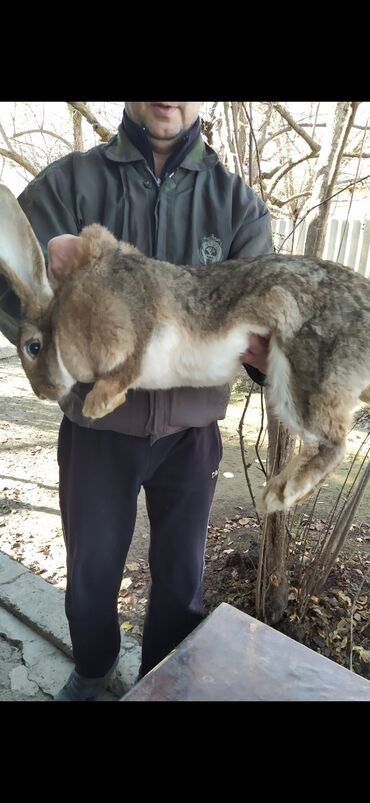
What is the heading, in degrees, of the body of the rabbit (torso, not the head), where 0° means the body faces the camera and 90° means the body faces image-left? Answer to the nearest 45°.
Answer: approximately 90°

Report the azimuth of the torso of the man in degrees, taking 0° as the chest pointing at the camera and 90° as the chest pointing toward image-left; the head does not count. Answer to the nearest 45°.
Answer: approximately 0°

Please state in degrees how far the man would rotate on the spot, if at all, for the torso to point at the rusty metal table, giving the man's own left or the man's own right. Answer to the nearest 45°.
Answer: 0° — they already face it
